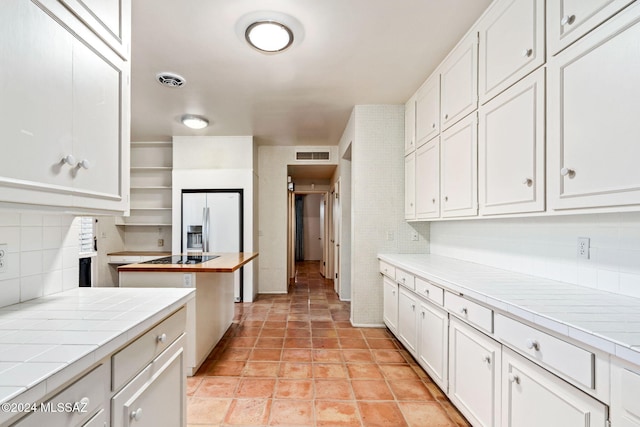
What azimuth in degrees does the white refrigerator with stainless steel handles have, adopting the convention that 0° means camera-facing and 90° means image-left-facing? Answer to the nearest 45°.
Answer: approximately 0°

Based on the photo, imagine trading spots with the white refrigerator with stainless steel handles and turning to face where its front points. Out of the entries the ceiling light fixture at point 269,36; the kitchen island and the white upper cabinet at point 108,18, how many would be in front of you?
3

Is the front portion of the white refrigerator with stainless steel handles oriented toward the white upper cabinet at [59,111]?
yes

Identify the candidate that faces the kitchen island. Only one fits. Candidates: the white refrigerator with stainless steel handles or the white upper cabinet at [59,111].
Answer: the white refrigerator with stainless steel handles

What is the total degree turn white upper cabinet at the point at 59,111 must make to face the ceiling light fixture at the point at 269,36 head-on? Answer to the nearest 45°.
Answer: approximately 90° to its left
